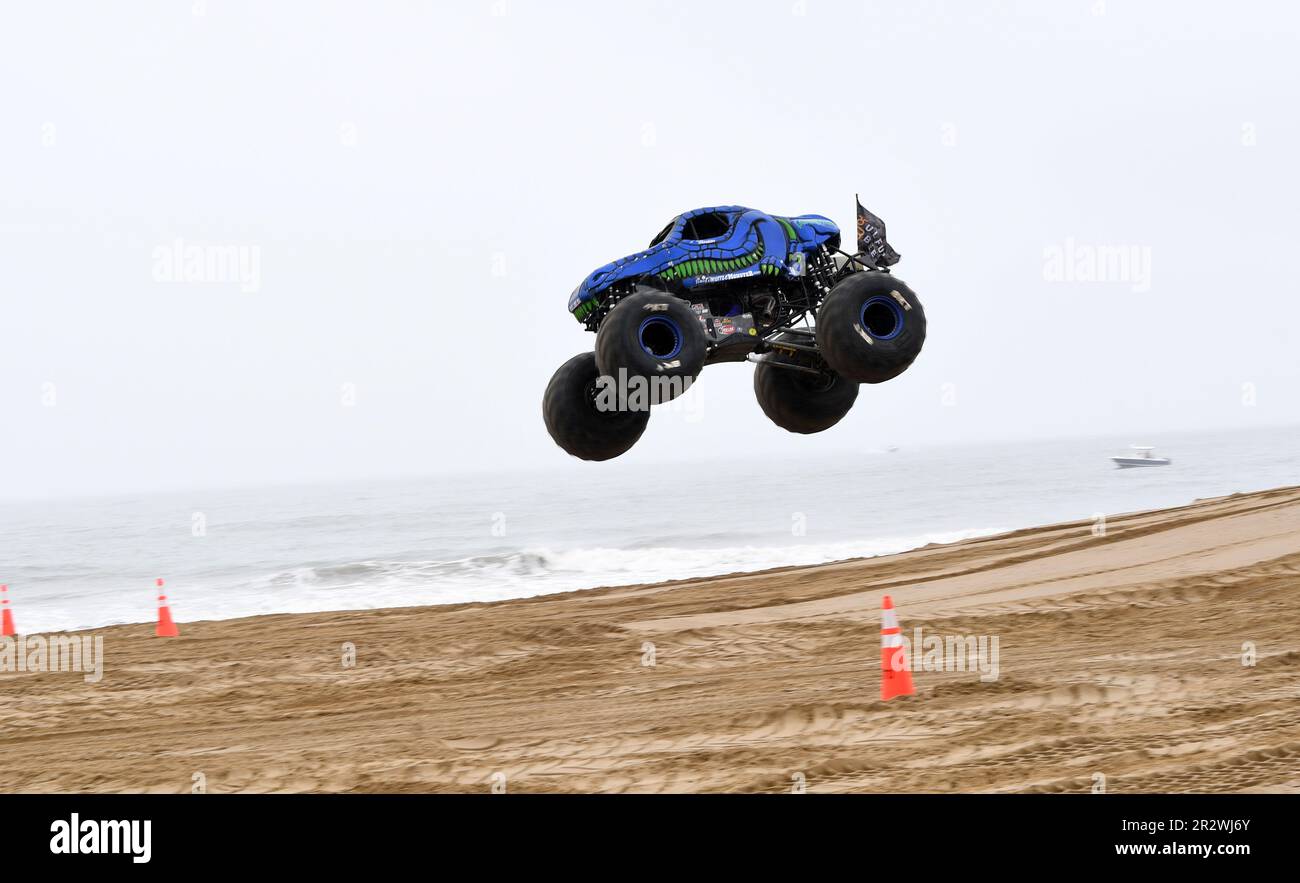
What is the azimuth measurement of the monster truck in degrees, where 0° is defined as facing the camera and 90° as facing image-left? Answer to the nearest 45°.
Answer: approximately 90°

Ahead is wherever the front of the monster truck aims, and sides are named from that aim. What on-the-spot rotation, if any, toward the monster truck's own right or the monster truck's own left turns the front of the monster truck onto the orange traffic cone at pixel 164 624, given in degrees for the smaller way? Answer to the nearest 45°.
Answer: approximately 45° to the monster truck's own right
